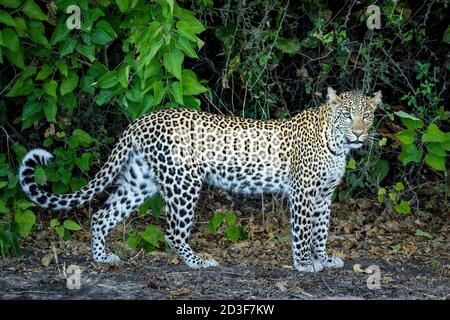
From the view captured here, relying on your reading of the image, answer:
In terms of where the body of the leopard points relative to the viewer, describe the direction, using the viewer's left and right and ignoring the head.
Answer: facing to the right of the viewer
